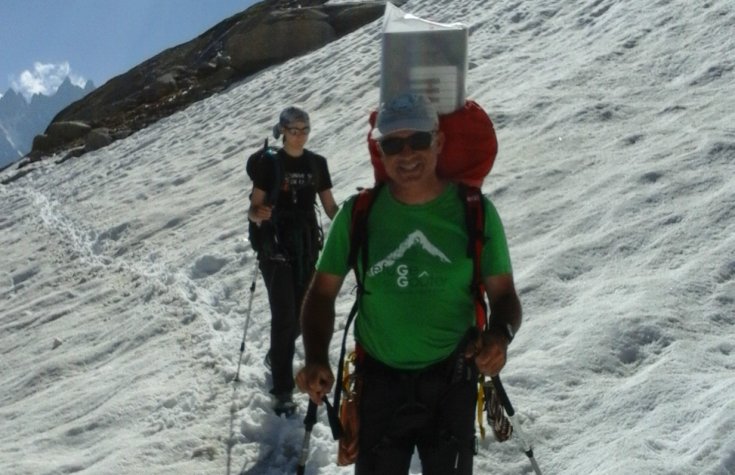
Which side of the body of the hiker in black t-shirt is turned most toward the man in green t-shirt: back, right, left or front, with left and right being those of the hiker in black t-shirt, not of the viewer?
front

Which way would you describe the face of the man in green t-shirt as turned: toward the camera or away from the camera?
toward the camera

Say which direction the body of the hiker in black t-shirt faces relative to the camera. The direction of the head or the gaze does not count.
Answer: toward the camera

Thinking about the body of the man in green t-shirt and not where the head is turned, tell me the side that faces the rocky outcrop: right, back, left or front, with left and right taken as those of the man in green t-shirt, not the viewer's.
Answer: back

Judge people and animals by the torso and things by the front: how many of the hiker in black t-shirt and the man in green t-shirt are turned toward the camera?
2

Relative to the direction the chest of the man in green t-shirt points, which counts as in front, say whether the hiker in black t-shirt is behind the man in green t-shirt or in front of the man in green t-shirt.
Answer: behind

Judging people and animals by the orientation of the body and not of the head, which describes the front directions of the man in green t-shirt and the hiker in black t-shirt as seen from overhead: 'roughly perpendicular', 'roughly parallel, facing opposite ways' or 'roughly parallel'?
roughly parallel

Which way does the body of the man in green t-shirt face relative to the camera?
toward the camera
